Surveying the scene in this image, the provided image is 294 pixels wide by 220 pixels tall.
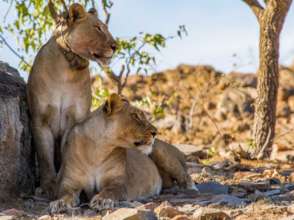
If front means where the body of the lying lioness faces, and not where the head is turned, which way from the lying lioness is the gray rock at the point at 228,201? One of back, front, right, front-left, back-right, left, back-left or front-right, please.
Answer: back-left

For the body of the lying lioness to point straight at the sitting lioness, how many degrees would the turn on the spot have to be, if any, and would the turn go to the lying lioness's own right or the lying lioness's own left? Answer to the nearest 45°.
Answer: approximately 90° to the lying lioness's own right

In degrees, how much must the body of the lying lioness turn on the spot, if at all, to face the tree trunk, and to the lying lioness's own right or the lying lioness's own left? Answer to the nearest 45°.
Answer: approximately 180°

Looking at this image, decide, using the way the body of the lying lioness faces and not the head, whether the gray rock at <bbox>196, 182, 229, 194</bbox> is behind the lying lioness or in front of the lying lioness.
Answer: behind

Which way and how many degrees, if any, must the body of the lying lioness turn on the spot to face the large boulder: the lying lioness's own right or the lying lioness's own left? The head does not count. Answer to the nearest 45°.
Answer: approximately 90° to the lying lioness's own right

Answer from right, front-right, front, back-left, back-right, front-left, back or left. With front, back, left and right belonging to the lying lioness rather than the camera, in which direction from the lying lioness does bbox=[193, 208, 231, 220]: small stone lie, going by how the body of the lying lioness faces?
left

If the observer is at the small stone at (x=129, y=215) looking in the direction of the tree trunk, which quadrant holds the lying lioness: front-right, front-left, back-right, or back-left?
front-left

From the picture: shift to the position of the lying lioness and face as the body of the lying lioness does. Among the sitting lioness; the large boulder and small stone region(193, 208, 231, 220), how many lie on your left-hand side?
1

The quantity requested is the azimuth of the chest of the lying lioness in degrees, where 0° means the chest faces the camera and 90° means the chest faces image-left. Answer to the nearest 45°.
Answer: approximately 45°

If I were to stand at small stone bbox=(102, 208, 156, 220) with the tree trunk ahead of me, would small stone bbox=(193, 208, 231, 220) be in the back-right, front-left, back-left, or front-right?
front-right
